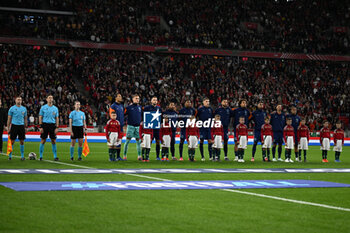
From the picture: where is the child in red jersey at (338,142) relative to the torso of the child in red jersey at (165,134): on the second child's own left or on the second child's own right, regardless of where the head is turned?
on the second child's own left

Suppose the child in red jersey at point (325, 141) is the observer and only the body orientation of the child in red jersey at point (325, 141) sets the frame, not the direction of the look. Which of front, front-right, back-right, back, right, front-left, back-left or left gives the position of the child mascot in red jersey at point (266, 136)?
front-right

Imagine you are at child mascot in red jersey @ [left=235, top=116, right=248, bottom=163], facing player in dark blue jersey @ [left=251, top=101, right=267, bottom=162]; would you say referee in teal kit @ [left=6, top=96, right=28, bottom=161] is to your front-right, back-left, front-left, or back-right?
back-left

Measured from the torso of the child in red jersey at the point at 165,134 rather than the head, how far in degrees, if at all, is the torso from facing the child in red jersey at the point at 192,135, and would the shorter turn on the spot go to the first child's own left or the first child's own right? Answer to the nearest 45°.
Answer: approximately 90° to the first child's own left

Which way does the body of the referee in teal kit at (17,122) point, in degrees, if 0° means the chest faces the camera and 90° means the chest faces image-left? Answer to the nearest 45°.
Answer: approximately 0°

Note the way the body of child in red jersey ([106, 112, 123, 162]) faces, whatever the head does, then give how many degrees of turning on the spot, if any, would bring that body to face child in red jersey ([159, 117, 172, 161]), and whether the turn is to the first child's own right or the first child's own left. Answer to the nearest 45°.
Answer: approximately 90° to the first child's own left

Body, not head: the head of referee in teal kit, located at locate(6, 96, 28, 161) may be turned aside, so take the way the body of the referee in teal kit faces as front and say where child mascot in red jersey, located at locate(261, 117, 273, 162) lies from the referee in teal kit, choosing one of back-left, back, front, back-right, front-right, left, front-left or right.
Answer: left

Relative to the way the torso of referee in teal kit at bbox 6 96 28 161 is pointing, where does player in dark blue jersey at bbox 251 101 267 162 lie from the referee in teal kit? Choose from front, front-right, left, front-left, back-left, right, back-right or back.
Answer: left

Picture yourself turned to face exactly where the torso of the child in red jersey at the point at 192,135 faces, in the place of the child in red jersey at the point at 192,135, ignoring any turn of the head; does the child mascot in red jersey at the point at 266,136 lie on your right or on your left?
on your left

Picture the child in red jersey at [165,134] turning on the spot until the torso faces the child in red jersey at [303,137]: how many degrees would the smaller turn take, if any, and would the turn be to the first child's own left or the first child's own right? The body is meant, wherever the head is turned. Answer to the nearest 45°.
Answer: approximately 90° to the first child's own left

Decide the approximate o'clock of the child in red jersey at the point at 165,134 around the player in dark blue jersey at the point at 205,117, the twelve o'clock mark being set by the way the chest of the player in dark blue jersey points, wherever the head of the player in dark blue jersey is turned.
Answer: The child in red jersey is roughly at 2 o'clock from the player in dark blue jersey.
